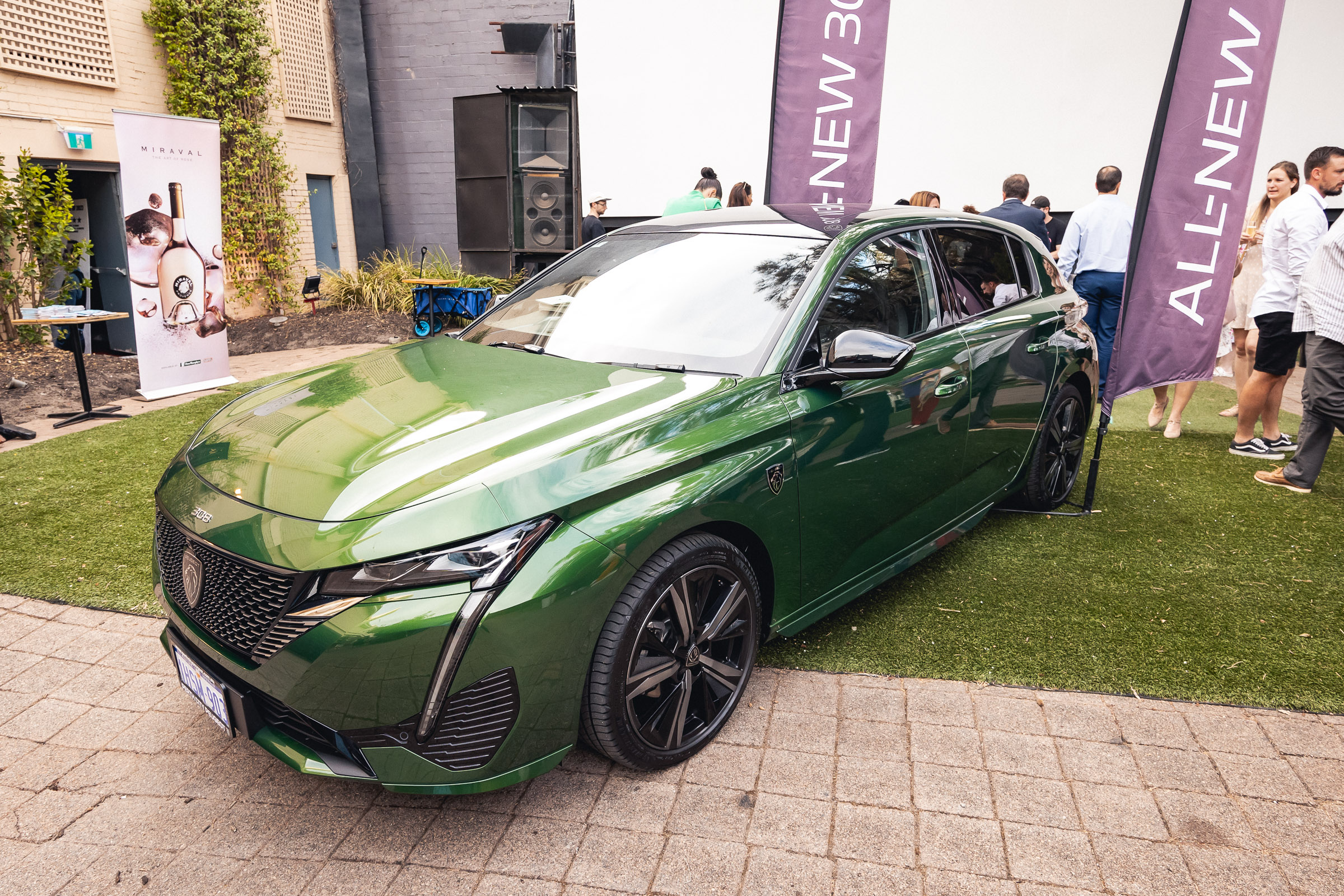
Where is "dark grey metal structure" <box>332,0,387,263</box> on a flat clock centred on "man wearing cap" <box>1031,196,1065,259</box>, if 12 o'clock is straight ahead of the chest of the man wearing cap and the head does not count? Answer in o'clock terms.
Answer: The dark grey metal structure is roughly at 2 o'clock from the man wearing cap.

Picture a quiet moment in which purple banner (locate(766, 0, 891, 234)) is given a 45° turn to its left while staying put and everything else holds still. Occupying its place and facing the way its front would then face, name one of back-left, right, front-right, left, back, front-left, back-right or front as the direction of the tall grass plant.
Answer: back

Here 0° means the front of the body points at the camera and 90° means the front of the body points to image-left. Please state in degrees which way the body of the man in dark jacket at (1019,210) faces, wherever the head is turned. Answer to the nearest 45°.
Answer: approximately 180°

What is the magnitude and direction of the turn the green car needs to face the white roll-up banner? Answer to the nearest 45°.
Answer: approximately 90° to its right

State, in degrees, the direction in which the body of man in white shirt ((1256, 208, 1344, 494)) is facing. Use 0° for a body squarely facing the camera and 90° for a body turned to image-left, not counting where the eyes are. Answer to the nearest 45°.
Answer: approximately 90°

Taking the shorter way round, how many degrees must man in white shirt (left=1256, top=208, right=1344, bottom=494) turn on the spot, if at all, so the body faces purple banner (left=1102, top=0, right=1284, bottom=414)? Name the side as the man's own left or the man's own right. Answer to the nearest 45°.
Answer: approximately 45° to the man's own left

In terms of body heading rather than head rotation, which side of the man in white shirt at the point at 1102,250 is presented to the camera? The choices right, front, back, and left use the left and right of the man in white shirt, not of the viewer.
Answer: back

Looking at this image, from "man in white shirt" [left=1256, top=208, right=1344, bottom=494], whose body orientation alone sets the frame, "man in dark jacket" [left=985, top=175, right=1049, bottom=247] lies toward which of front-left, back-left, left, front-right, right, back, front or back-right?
front-right

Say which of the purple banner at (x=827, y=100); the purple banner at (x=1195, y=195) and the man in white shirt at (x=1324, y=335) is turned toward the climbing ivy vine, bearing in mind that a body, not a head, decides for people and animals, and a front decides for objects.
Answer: the man in white shirt
